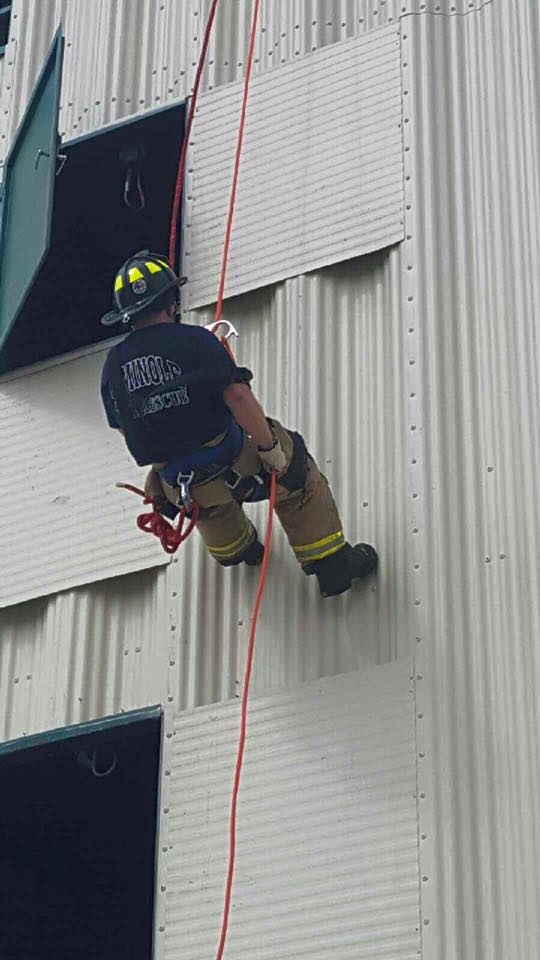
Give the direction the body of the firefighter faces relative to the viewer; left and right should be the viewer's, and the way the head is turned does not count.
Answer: facing away from the viewer and to the right of the viewer
